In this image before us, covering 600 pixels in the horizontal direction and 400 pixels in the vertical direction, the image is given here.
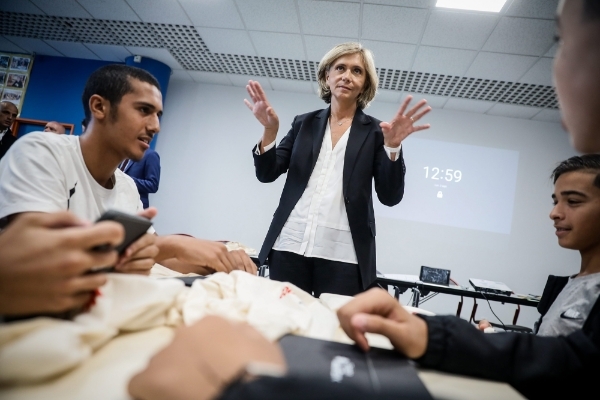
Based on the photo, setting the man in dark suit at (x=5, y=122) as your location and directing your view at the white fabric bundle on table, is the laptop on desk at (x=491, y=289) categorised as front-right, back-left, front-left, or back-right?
front-left

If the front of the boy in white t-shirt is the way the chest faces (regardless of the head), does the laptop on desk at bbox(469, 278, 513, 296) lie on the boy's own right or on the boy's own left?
on the boy's own left

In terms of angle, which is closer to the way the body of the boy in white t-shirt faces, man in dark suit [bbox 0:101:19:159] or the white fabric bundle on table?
the white fabric bundle on table

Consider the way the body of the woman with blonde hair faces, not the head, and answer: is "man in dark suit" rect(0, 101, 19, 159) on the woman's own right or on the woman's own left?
on the woman's own right

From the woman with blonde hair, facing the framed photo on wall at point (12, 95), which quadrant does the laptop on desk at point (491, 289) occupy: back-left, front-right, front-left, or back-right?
back-right

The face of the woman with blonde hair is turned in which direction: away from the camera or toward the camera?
toward the camera

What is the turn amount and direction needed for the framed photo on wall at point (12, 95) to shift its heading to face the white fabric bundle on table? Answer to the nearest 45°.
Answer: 0° — it already faces it

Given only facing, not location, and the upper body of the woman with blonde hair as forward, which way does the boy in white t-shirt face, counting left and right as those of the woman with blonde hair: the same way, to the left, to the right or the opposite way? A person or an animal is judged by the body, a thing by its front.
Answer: to the left

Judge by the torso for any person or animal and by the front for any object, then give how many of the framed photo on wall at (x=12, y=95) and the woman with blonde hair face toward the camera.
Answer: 2

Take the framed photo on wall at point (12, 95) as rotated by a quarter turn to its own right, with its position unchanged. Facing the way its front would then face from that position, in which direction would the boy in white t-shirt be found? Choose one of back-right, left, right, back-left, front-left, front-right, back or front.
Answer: left

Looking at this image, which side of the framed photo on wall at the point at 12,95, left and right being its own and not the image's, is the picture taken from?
front

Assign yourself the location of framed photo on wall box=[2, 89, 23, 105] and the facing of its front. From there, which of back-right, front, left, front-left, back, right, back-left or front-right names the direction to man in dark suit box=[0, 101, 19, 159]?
front

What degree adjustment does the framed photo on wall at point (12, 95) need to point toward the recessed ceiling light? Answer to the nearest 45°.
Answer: approximately 45° to its left

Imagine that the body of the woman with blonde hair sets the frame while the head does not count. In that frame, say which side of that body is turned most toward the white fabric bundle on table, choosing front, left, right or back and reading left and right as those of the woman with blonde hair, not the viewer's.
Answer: front

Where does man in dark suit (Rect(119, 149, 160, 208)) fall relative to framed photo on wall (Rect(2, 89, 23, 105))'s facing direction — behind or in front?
in front
